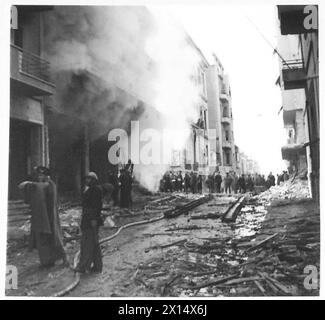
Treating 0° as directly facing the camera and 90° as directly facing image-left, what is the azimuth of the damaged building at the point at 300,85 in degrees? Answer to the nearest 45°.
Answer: approximately 90°

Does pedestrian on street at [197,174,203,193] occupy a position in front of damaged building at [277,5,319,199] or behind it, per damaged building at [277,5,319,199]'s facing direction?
in front

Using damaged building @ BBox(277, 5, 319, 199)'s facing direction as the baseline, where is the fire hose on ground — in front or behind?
in front

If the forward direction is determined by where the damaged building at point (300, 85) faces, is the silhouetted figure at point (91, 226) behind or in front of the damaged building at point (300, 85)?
in front
